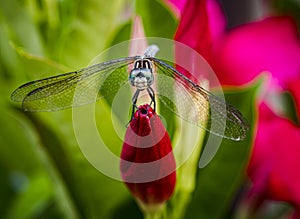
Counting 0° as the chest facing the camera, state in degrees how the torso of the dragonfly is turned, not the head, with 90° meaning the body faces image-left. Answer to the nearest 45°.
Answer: approximately 0°
